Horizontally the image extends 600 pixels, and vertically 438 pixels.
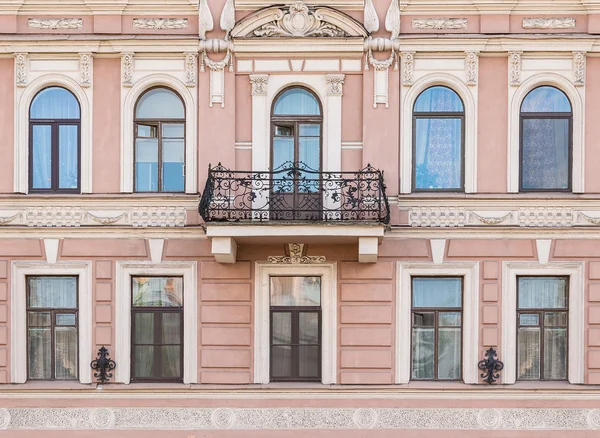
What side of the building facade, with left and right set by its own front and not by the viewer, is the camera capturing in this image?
front
